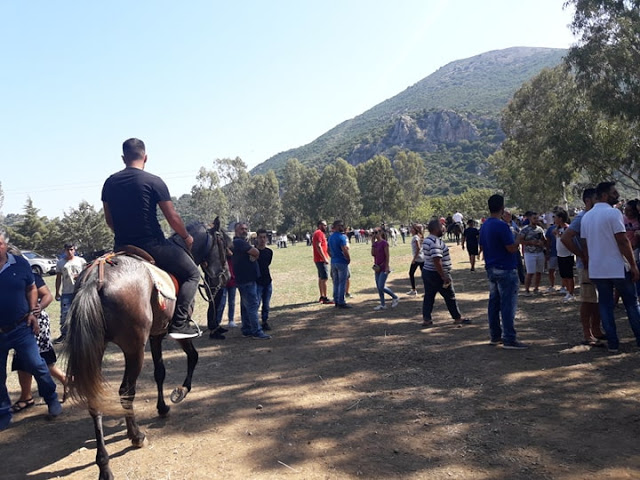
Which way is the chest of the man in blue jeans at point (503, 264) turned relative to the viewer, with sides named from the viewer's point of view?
facing away from the viewer and to the right of the viewer

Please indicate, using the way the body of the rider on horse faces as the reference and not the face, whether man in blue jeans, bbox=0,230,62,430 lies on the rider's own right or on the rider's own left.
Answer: on the rider's own left

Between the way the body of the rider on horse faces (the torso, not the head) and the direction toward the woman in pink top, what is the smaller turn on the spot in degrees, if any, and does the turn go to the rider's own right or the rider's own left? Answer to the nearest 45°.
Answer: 0° — they already face them

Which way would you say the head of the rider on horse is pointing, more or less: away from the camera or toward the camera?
away from the camera

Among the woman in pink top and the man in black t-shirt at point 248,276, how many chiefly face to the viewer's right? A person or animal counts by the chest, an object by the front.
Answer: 1

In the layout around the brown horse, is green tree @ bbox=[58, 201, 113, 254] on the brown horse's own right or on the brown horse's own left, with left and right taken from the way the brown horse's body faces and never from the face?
on the brown horse's own left

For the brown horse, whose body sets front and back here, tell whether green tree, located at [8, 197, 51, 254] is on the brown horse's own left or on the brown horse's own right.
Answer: on the brown horse's own left
